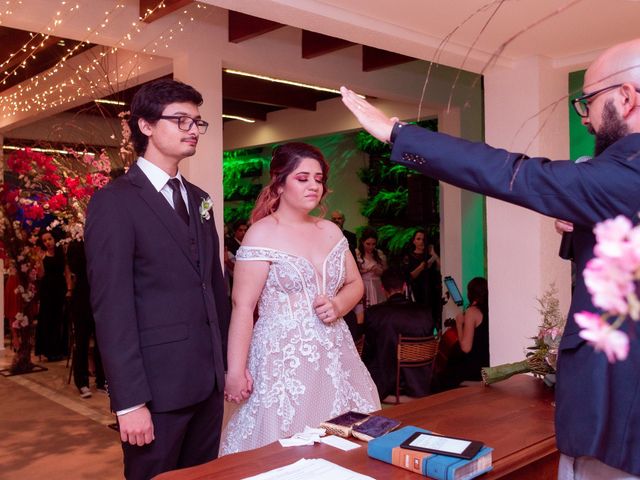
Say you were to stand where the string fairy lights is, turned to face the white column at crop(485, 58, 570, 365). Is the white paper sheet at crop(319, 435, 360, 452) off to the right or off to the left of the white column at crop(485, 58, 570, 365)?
right

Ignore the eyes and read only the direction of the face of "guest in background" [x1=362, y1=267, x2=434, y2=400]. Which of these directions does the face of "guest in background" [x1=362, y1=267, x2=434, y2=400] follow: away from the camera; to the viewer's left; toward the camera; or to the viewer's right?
away from the camera

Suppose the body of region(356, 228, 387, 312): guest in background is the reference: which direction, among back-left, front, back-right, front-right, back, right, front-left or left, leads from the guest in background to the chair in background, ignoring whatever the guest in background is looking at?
front

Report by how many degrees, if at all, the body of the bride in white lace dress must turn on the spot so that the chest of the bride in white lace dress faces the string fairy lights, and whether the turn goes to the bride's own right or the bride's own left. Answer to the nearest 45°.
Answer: approximately 180°

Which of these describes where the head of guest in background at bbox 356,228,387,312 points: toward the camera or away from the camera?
toward the camera

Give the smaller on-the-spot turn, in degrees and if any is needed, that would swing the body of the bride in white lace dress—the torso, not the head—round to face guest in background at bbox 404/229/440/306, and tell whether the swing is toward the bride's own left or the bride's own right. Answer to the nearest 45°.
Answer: approximately 135° to the bride's own left

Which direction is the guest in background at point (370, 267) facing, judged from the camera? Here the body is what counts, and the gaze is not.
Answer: toward the camera

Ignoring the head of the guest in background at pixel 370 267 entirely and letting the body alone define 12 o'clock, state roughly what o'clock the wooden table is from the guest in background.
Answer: The wooden table is roughly at 12 o'clock from the guest in background.

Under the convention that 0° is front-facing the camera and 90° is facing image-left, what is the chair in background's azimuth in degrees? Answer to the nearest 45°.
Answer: approximately 180°

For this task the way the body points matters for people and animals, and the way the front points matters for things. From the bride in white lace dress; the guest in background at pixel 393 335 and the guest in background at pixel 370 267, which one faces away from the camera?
the guest in background at pixel 393 335

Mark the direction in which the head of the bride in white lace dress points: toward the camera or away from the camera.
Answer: toward the camera

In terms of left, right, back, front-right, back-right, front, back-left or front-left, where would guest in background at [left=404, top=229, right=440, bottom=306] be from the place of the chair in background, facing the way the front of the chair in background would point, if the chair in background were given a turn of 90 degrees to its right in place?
left

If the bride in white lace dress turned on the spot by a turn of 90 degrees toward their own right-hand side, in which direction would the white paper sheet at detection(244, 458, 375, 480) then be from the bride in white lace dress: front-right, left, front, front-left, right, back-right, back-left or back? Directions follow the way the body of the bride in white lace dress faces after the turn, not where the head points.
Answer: front-left

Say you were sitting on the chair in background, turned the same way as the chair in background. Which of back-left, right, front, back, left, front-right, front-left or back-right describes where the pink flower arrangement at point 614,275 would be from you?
back

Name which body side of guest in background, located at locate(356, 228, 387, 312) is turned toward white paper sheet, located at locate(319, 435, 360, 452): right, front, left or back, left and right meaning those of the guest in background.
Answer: front

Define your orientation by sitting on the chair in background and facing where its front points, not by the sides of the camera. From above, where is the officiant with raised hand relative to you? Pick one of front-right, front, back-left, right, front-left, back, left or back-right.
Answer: back

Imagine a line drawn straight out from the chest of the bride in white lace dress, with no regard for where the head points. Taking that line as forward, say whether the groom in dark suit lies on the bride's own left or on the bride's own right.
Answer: on the bride's own right

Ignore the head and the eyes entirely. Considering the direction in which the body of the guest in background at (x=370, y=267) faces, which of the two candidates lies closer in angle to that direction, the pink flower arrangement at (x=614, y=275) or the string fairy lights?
the pink flower arrangement
